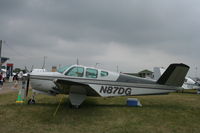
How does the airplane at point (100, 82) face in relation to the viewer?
to the viewer's left
